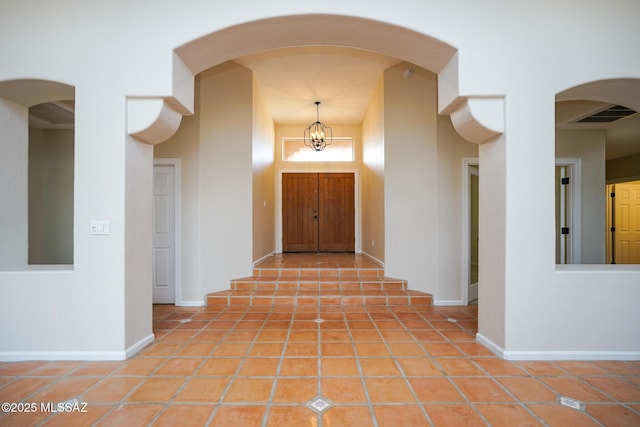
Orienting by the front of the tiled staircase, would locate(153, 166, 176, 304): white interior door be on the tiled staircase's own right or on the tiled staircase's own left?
on the tiled staircase's own right

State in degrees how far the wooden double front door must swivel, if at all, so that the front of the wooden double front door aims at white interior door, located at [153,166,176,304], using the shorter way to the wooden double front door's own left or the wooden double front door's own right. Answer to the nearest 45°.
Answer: approximately 45° to the wooden double front door's own right

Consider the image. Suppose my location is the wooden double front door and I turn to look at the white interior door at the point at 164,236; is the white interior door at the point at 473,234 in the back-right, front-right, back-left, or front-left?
front-left

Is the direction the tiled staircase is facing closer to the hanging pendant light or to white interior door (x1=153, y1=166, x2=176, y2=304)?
the white interior door

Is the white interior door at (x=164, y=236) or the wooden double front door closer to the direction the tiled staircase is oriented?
the white interior door

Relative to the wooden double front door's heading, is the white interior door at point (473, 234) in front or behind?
in front

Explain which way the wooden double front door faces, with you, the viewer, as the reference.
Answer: facing the viewer

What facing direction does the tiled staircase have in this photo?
toward the camera

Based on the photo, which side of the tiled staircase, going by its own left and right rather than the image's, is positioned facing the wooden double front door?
back

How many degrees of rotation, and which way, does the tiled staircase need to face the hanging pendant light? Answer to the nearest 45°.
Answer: approximately 180°

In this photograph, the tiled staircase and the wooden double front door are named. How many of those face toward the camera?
2

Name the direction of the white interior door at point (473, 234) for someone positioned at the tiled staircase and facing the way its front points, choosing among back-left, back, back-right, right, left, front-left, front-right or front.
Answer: left

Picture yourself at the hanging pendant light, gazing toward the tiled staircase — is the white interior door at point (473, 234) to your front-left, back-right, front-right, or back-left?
front-left

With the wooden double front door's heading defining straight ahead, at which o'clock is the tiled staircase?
The tiled staircase is roughly at 12 o'clock from the wooden double front door.
